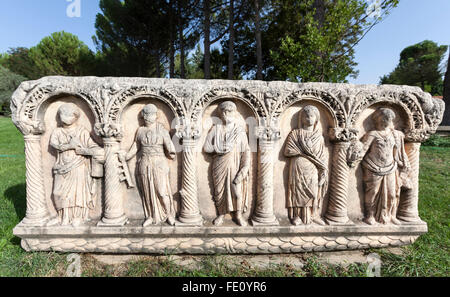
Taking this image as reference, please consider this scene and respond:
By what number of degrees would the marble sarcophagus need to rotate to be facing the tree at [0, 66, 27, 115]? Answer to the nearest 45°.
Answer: approximately 135° to its right

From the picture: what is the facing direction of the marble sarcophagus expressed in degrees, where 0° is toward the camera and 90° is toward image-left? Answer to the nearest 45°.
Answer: approximately 0°

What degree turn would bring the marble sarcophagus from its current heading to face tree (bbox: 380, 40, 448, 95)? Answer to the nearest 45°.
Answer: approximately 135° to its left

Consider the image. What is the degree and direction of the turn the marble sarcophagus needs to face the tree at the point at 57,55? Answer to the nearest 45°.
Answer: approximately 135° to its right

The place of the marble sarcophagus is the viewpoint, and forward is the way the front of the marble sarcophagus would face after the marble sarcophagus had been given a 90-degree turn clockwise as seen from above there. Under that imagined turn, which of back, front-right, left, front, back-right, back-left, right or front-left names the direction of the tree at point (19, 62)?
front-right

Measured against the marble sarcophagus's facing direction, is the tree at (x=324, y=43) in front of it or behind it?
behind
